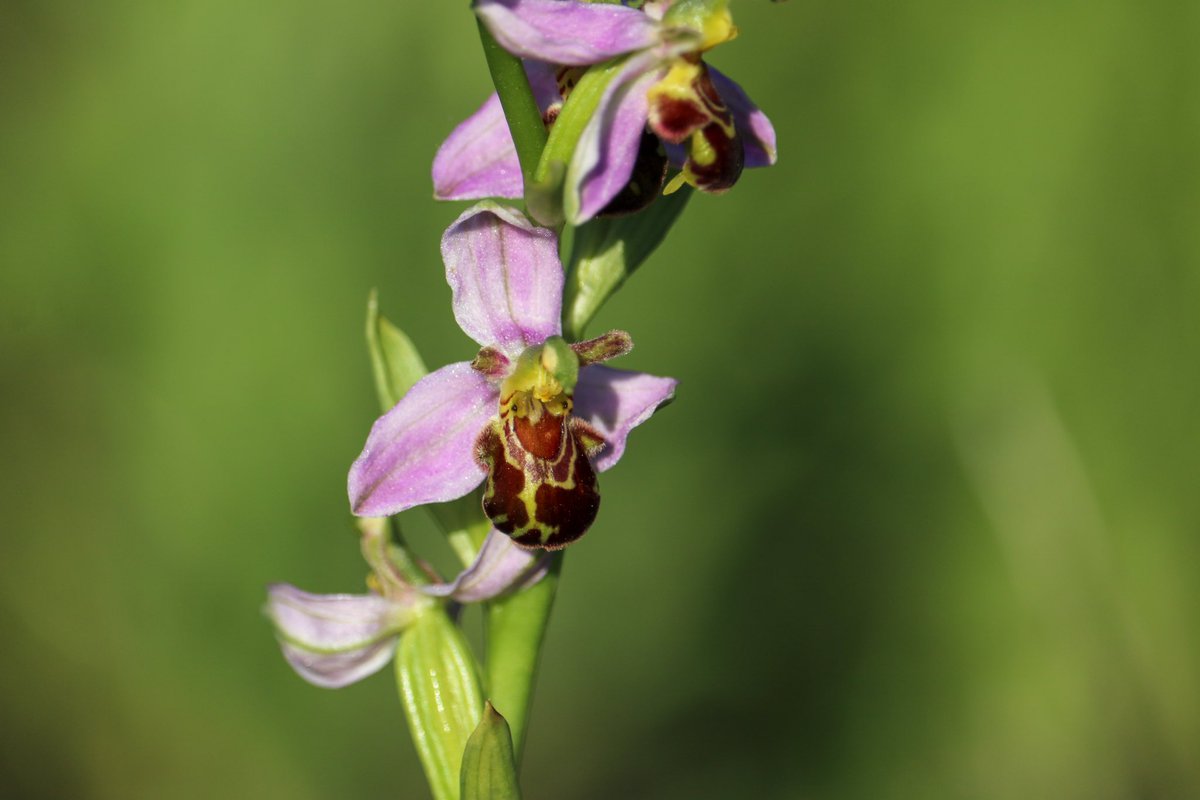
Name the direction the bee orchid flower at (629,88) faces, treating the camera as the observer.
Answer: facing the viewer and to the right of the viewer
